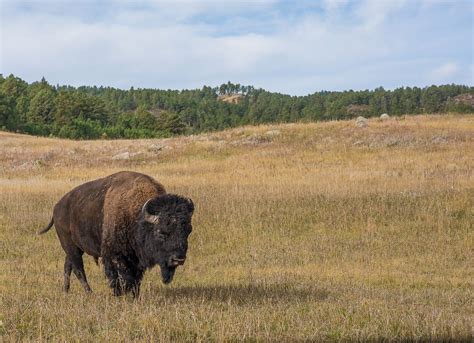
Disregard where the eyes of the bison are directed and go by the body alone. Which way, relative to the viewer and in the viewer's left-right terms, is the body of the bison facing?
facing the viewer and to the right of the viewer
